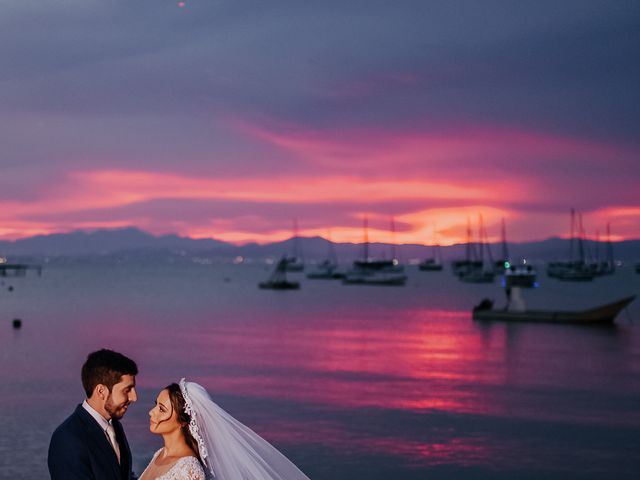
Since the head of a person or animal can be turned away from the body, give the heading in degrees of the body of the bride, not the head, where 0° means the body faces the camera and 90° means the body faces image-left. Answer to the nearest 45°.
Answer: approximately 90°

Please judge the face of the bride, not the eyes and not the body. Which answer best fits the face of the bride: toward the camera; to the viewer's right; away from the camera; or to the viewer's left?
to the viewer's left

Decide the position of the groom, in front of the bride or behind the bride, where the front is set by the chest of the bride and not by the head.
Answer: in front
